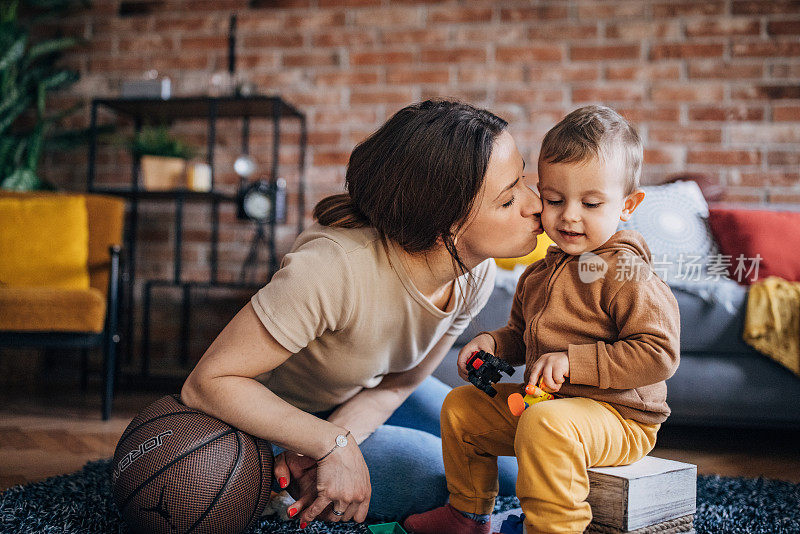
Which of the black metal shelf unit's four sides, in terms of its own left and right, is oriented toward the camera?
front

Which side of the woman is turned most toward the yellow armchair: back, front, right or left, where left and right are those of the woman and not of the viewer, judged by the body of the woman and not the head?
back

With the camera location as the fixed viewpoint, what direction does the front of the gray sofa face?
facing the viewer

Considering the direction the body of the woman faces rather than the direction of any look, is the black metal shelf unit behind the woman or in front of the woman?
behind

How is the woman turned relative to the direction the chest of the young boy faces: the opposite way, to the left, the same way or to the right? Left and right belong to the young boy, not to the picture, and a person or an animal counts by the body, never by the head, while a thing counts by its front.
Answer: to the left

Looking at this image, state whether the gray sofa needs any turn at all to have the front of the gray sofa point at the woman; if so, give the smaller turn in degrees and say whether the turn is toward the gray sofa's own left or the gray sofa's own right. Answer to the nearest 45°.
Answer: approximately 45° to the gray sofa's own right

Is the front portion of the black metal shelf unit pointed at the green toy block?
yes

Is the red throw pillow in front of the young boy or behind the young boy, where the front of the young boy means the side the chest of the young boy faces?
behind

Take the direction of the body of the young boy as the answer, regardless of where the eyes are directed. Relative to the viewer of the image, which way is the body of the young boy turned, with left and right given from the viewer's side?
facing the viewer and to the left of the viewer

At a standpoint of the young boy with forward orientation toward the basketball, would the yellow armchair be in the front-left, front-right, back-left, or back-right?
front-right

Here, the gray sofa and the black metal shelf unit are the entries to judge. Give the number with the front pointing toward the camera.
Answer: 2
